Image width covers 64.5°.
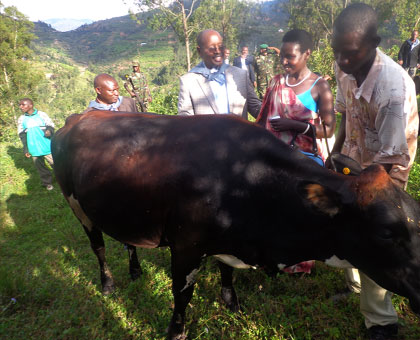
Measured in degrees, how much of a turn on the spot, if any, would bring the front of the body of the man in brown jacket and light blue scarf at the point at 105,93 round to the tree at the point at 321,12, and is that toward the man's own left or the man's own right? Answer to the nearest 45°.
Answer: approximately 90° to the man's own left

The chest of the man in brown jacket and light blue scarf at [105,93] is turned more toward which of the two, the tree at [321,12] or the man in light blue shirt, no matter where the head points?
the man in light blue shirt

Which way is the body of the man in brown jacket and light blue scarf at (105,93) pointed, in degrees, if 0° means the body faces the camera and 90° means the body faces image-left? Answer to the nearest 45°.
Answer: approximately 315°

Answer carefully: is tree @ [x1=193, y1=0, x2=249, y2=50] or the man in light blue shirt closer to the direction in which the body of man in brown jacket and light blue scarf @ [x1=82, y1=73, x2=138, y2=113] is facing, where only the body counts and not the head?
the man in light blue shirt

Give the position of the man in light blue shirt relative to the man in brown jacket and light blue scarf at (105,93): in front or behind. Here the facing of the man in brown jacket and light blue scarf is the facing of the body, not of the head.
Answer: in front

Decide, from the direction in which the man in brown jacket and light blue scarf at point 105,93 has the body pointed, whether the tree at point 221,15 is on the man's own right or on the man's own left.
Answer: on the man's own left
